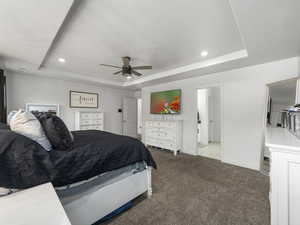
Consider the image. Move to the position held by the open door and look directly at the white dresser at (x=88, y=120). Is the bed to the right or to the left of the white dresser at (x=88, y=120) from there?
left

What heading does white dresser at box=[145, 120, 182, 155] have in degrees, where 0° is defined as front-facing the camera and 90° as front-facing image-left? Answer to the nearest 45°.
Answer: approximately 45°

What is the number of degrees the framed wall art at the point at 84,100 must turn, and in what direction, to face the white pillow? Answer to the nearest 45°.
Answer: approximately 45° to its right

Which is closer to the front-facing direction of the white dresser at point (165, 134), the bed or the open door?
the bed

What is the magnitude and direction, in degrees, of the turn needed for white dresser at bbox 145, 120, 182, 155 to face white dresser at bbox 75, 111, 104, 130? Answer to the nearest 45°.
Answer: approximately 45° to its right

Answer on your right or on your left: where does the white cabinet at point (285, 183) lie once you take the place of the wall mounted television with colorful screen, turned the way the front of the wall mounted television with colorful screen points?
on your left

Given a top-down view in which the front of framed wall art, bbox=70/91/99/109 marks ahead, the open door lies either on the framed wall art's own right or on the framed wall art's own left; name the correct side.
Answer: on the framed wall art's own left

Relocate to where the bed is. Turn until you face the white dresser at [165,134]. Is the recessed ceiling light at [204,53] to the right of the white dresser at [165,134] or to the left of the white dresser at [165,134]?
right
